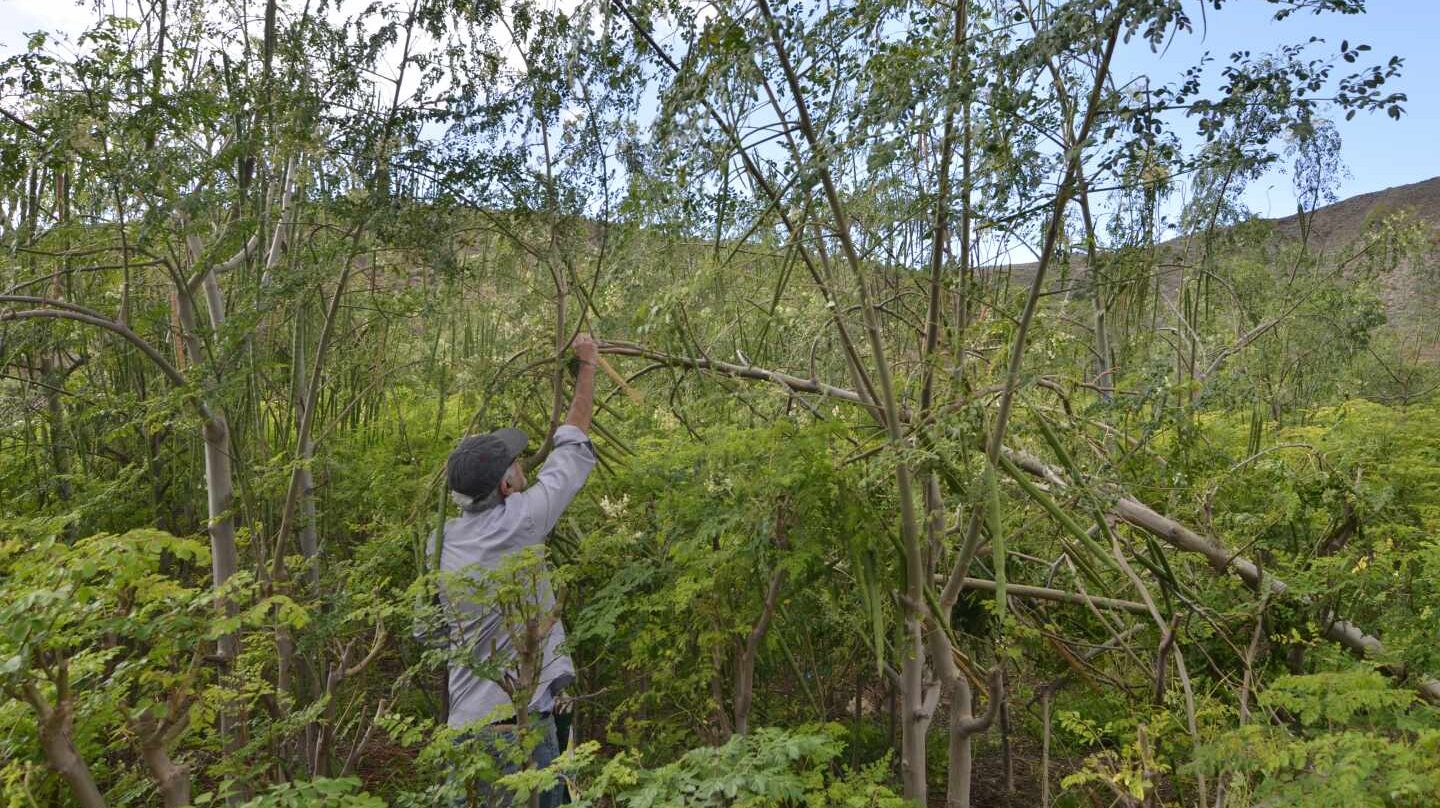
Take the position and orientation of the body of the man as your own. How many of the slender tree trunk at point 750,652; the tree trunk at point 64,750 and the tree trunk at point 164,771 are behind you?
2

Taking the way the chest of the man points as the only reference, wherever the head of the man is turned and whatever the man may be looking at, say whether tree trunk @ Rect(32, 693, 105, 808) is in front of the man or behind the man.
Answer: behind

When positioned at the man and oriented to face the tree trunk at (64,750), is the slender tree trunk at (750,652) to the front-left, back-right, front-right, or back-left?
back-left

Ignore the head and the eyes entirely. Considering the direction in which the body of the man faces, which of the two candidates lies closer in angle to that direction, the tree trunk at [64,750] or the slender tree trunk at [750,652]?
the slender tree trunk

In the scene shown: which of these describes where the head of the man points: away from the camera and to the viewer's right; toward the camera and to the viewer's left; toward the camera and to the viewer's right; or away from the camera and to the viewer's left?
away from the camera and to the viewer's right

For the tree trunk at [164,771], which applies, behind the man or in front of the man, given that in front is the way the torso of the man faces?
behind

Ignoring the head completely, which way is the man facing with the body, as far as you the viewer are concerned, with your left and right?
facing away from the viewer and to the right of the viewer

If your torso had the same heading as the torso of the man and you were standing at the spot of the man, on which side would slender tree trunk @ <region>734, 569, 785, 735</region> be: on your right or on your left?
on your right
